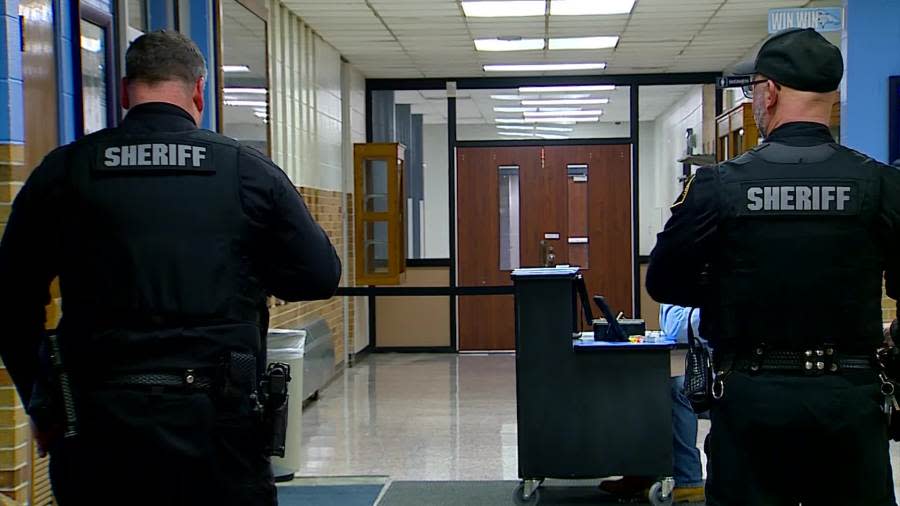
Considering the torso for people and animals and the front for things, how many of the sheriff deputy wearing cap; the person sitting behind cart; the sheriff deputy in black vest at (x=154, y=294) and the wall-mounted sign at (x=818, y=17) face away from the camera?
2

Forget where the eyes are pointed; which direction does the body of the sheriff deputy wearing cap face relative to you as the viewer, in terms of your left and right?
facing away from the viewer

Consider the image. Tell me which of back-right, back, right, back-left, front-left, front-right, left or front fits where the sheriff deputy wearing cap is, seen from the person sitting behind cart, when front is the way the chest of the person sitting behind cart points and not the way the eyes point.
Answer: left

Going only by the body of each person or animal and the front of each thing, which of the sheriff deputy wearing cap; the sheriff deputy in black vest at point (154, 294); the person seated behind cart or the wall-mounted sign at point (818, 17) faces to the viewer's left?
the person seated behind cart

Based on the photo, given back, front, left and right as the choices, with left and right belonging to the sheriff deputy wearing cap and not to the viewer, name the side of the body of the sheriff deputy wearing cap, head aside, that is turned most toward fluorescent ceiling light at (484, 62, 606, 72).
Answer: front

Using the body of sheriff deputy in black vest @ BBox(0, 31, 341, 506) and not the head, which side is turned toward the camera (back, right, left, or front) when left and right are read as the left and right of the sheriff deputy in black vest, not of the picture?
back

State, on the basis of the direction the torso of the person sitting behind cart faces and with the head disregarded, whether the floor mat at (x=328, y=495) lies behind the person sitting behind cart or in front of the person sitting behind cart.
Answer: in front

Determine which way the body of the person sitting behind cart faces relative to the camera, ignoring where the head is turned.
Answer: to the viewer's left

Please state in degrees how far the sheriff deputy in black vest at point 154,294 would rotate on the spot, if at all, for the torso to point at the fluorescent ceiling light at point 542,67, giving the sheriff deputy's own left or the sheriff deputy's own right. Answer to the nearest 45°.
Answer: approximately 45° to the sheriff deputy's own right
